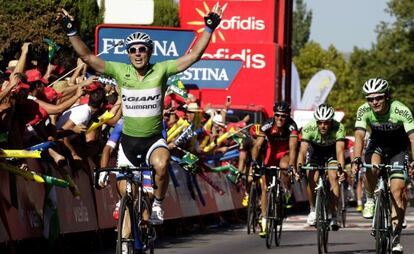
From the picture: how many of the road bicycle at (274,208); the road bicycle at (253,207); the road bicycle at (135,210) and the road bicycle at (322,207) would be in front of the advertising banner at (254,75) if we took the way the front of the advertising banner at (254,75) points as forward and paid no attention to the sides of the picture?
4

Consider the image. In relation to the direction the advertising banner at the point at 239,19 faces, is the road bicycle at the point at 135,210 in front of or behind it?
in front

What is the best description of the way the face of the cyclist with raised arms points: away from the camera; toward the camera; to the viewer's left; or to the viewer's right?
toward the camera

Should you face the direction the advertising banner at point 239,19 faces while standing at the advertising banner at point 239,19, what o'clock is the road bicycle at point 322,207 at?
The road bicycle is roughly at 12 o'clock from the advertising banner.

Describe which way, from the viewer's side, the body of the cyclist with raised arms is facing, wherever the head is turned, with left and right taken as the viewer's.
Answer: facing the viewer

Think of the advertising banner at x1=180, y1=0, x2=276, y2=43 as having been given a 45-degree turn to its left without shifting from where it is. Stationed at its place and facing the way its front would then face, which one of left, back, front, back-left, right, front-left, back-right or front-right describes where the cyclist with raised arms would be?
front-right

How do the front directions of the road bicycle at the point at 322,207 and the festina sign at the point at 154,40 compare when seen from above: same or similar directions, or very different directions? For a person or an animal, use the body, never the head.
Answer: same or similar directions

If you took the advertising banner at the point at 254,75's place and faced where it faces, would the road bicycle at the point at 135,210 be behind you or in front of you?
in front

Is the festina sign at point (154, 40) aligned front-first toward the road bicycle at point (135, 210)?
yes

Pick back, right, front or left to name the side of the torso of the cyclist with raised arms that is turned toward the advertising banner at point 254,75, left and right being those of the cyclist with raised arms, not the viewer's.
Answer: back

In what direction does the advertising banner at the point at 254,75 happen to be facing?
toward the camera
